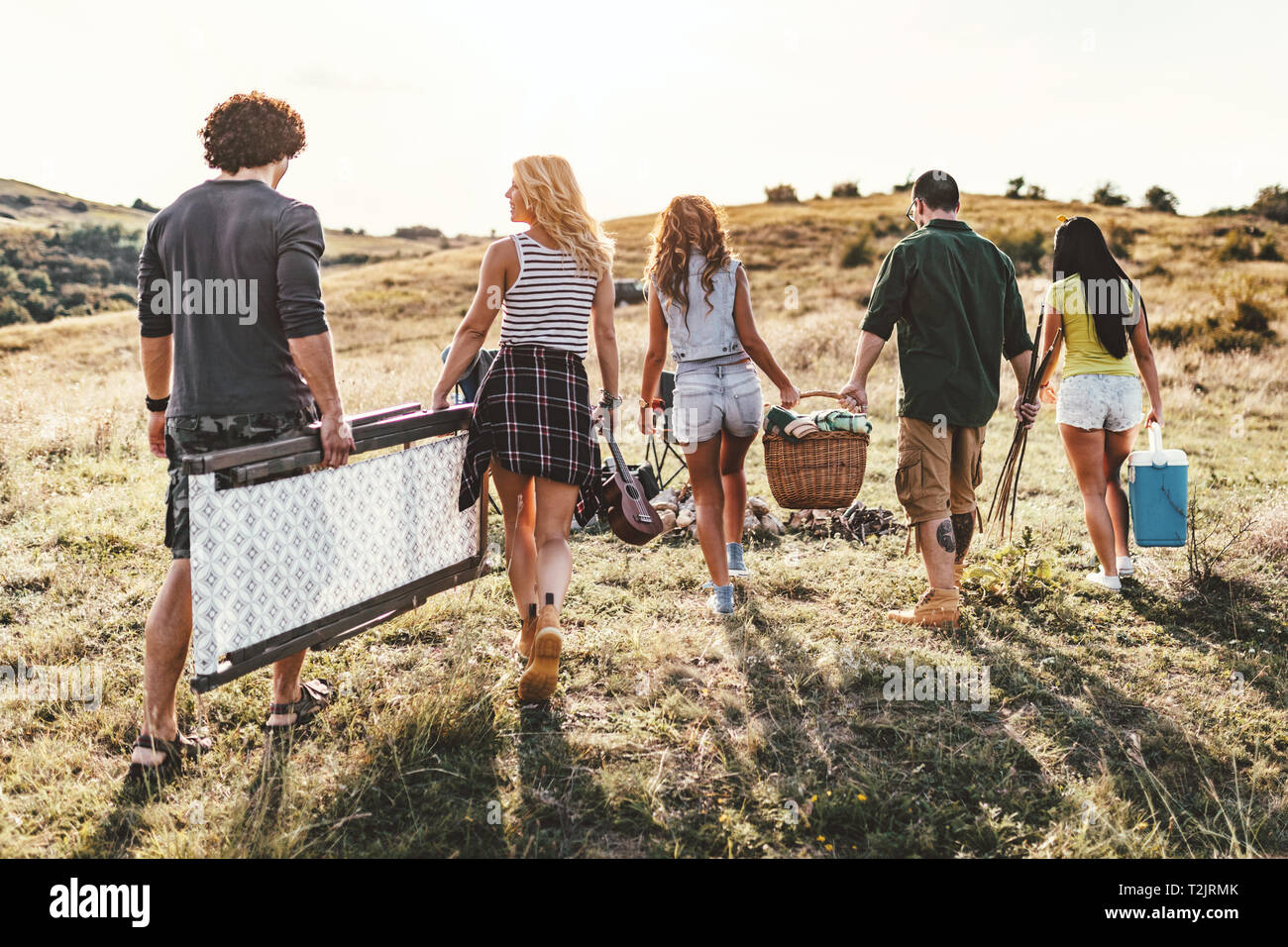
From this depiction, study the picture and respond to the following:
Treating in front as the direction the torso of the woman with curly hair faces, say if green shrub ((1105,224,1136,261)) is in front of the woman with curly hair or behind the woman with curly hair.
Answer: in front

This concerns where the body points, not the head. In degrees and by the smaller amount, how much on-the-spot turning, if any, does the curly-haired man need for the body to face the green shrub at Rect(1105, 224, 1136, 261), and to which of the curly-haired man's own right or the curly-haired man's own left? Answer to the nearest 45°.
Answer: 0° — they already face it

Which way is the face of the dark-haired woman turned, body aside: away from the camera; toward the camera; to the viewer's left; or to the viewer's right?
away from the camera

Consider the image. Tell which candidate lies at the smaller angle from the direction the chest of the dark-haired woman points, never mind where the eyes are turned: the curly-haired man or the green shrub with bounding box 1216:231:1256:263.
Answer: the green shrub

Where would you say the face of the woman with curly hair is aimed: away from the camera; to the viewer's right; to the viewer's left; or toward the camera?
away from the camera

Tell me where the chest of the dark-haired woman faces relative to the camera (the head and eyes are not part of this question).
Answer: away from the camera

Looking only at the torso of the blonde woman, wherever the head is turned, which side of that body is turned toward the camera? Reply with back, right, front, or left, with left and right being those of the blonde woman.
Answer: back

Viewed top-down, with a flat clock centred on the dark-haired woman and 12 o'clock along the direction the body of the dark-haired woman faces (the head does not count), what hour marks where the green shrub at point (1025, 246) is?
The green shrub is roughly at 12 o'clock from the dark-haired woman.

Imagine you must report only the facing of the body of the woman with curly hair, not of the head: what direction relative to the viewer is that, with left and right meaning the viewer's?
facing away from the viewer

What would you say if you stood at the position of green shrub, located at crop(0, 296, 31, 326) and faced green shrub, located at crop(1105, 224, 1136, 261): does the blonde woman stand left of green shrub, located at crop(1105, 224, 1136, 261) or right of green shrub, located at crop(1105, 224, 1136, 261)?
right
